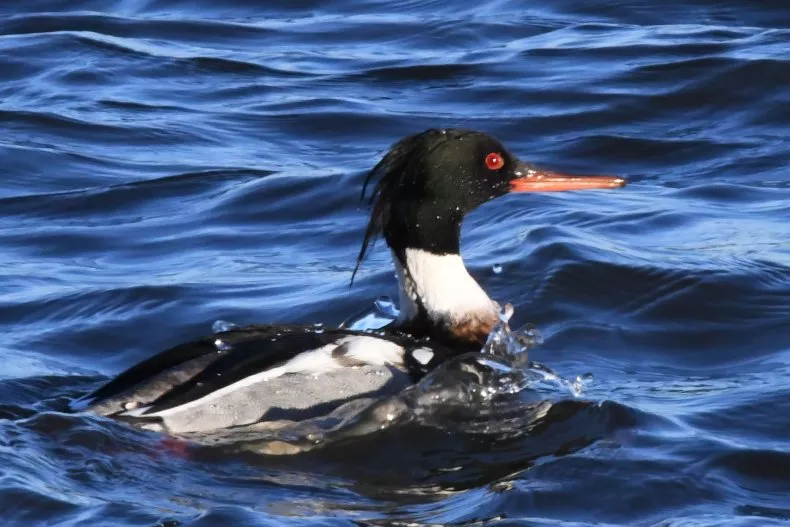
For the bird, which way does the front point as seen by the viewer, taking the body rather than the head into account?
to the viewer's right
